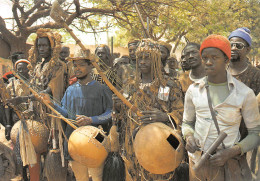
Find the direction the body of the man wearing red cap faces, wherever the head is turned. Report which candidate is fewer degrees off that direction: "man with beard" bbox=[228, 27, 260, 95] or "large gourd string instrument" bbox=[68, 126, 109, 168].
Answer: the large gourd string instrument

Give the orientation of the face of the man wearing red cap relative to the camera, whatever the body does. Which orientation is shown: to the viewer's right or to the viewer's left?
to the viewer's left

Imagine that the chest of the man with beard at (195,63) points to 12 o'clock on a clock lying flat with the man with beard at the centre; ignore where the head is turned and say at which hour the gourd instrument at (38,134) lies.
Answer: The gourd instrument is roughly at 1 o'clock from the man with beard.

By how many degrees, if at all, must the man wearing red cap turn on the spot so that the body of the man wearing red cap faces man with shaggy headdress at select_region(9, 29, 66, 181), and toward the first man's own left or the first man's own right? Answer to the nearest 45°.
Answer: approximately 90° to the first man's own right

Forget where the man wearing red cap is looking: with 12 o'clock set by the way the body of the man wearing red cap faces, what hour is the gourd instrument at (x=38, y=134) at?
The gourd instrument is roughly at 2 o'clock from the man wearing red cap.

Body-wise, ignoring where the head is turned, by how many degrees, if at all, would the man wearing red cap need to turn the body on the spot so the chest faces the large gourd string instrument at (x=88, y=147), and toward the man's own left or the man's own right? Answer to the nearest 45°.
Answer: approximately 45° to the man's own right

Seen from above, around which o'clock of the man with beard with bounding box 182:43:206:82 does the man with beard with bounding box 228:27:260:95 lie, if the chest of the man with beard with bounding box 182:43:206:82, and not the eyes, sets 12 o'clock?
the man with beard with bounding box 228:27:260:95 is roughly at 9 o'clock from the man with beard with bounding box 182:43:206:82.

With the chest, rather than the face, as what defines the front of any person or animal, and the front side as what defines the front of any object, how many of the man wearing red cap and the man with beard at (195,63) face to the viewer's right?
0
